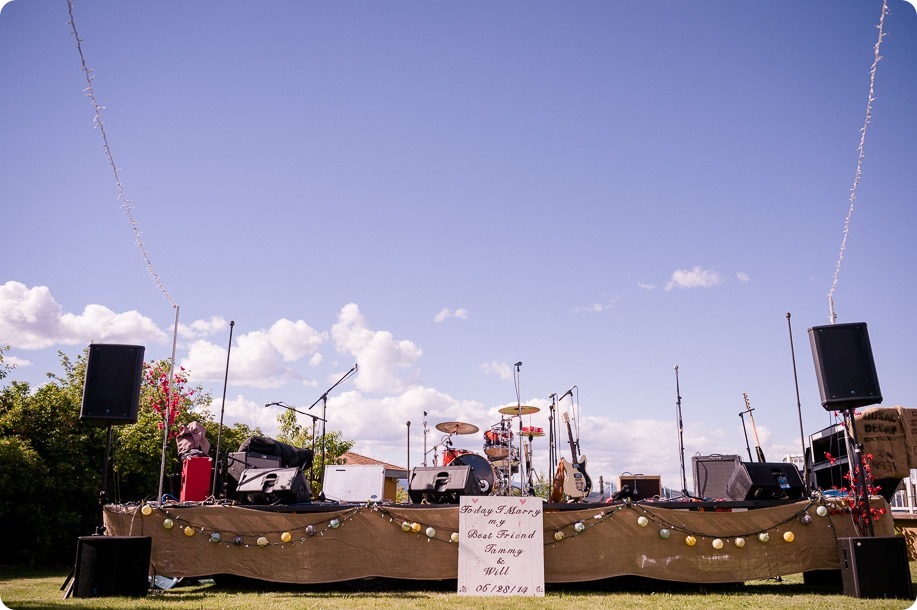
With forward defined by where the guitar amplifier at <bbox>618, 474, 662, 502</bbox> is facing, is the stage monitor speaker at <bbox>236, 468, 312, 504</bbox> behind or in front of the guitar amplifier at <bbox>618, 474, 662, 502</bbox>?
in front

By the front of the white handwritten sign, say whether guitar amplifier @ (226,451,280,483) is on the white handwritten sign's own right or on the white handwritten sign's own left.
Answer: on the white handwritten sign's own right

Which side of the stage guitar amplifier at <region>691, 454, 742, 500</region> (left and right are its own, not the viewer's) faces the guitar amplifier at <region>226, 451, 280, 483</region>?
right

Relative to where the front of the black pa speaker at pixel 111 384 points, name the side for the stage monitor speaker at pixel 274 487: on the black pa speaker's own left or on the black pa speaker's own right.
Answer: on the black pa speaker's own left

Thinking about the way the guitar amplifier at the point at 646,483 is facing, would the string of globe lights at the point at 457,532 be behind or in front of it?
in front

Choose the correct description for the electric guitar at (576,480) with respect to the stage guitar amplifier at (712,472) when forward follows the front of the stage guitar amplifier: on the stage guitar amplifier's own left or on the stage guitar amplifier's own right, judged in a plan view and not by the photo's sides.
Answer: on the stage guitar amplifier's own right

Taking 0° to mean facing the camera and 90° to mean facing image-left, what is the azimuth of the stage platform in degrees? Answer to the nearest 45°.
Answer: approximately 0°

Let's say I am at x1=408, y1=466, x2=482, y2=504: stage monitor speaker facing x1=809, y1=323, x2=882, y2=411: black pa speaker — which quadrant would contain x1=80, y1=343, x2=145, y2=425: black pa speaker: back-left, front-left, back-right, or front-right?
back-right

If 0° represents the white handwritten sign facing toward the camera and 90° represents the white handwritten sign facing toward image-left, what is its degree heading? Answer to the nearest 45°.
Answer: approximately 0°

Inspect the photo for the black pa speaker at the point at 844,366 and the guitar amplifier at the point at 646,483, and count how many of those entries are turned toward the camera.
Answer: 2
